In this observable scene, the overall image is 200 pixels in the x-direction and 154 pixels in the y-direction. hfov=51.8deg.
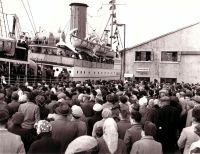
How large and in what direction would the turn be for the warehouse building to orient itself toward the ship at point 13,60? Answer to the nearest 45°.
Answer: approximately 45° to its right

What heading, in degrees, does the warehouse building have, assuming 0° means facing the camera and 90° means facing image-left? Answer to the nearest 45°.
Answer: approximately 0°
